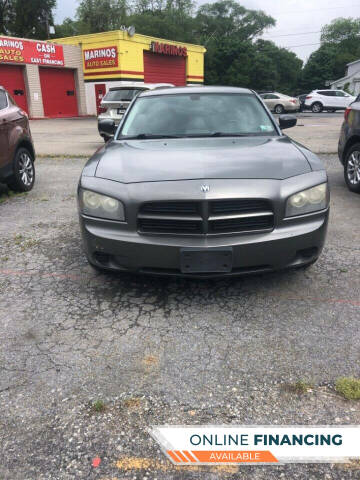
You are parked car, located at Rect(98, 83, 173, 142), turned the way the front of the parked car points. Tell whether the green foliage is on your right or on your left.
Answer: on your left

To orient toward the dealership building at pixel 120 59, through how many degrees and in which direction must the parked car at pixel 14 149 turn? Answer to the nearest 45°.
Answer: approximately 135° to its right

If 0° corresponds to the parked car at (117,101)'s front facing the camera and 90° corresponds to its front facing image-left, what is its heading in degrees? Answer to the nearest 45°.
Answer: approximately 225°

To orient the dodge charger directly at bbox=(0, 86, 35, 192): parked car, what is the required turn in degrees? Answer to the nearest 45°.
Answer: approximately 135° to its right

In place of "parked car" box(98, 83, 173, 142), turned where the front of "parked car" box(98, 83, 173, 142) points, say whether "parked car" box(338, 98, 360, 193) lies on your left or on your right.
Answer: on your right

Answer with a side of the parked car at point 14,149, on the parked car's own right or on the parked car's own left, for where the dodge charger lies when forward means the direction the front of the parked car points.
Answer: on the parked car's own left

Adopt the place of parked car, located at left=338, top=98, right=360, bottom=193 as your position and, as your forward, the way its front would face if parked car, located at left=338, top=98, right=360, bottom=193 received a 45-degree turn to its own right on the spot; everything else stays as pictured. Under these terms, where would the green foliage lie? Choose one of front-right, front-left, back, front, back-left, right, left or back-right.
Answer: back-right

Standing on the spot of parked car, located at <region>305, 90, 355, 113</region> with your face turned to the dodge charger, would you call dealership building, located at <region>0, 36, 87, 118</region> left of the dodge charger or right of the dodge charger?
right

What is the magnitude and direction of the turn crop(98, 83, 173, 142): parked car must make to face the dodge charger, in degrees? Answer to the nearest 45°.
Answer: approximately 135° to its right
